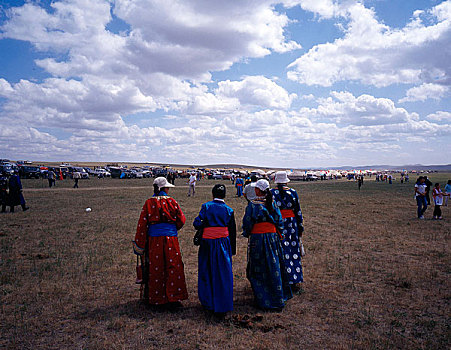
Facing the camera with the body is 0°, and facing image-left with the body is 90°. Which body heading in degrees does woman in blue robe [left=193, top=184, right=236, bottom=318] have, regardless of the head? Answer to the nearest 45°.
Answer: approximately 180°

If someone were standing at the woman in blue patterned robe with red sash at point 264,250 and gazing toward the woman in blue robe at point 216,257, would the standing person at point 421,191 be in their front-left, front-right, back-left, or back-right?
back-right

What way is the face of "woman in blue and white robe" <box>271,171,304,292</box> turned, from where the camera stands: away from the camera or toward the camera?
away from the camera

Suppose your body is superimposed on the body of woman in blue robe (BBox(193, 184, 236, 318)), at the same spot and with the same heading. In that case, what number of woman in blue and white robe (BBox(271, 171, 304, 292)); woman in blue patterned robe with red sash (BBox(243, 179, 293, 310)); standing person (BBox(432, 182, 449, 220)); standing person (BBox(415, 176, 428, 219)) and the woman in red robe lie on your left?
1

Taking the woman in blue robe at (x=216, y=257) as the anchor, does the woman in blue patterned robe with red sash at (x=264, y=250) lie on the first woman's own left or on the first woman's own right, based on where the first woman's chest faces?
on the first woman's own right

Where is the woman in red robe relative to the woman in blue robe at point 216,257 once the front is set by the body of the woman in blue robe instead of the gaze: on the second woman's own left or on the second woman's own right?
on the second woman's own left

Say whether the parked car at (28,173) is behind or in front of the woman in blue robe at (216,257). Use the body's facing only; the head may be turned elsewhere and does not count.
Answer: in front
